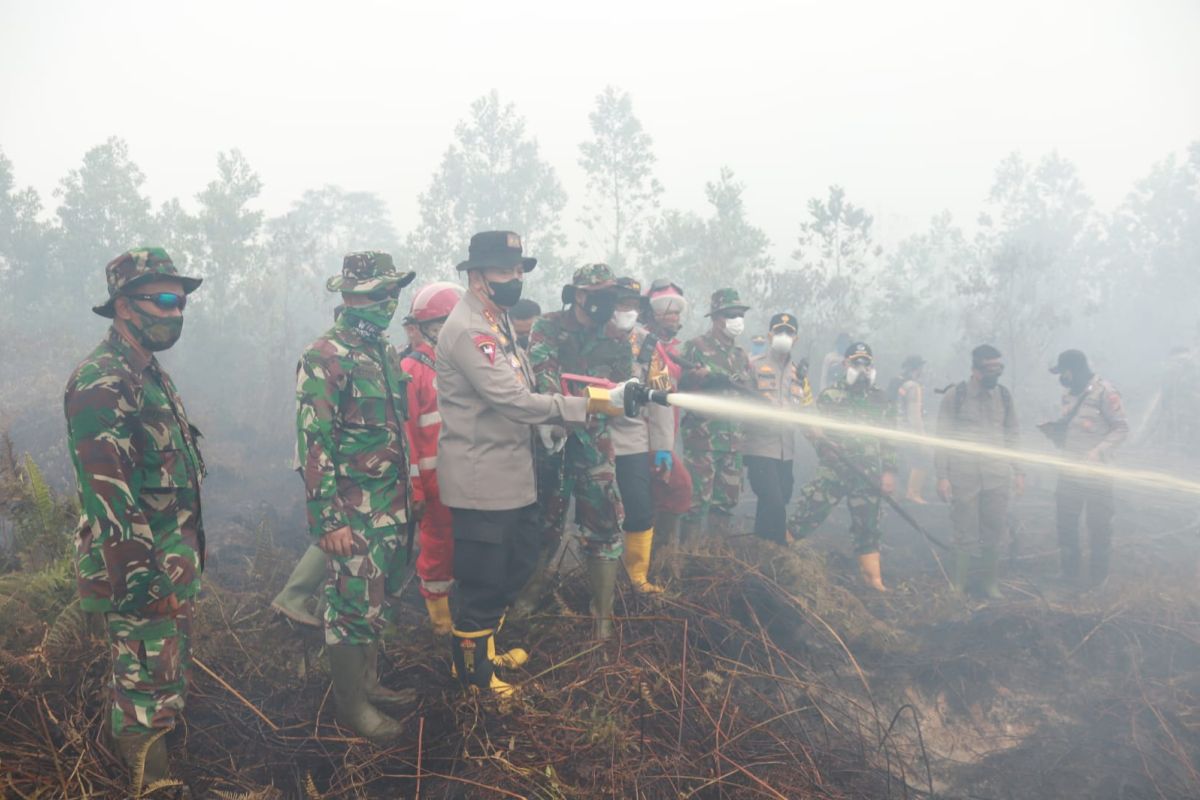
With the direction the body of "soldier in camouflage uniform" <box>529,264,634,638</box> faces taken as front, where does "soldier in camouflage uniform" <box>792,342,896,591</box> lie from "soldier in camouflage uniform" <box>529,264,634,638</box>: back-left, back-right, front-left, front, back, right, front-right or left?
left

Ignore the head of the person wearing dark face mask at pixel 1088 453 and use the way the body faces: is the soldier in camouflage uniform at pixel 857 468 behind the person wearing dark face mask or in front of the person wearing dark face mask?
in front

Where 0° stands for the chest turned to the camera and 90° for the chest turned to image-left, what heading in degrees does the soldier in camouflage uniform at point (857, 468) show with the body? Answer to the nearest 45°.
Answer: approximately 0°
